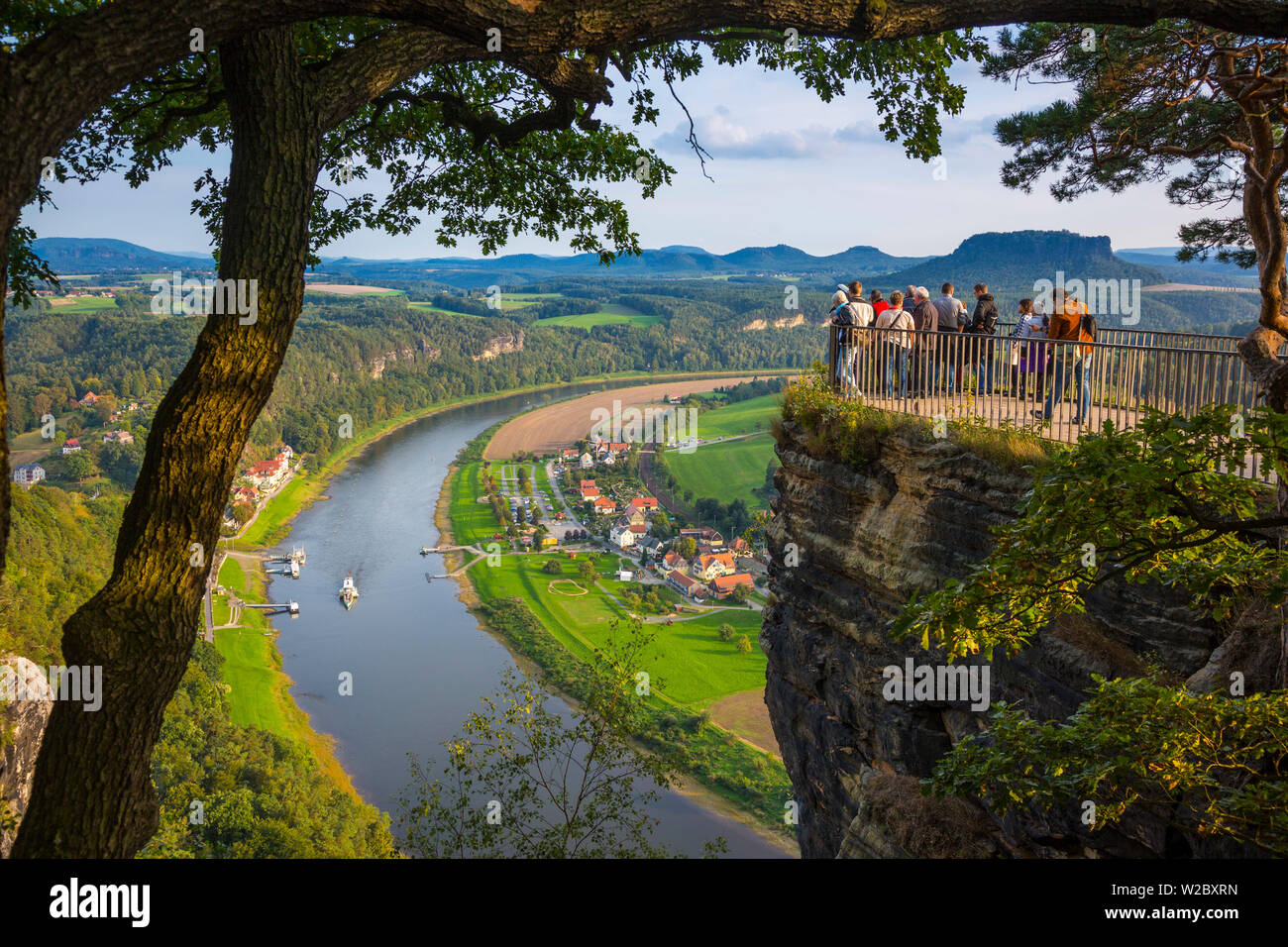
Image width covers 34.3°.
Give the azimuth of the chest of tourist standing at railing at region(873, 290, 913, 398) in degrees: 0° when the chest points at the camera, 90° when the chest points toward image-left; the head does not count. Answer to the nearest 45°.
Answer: approximately 180°

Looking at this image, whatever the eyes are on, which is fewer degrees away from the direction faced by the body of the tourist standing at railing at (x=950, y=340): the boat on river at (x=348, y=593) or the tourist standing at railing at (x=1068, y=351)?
the boat on river

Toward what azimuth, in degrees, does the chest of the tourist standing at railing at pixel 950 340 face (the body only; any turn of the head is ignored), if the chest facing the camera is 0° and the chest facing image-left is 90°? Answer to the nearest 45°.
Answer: approximately 180°

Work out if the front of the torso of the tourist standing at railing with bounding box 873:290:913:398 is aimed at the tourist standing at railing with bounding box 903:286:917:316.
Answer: yes

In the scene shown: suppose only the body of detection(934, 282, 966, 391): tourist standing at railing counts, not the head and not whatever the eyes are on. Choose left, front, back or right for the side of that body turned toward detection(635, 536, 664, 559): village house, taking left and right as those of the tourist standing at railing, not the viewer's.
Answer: front

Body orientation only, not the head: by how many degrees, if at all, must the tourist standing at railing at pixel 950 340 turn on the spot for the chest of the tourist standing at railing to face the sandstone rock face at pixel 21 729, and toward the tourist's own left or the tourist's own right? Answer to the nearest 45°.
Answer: approximately 90° to the tourist's own left

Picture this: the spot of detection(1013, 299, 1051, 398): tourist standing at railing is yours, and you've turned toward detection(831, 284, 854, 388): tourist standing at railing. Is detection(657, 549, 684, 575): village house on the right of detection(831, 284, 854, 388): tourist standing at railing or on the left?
right

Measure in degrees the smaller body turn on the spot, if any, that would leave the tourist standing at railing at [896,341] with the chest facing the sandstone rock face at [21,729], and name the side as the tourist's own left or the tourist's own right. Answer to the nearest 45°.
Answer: approximately 90° to the tourist's own left
